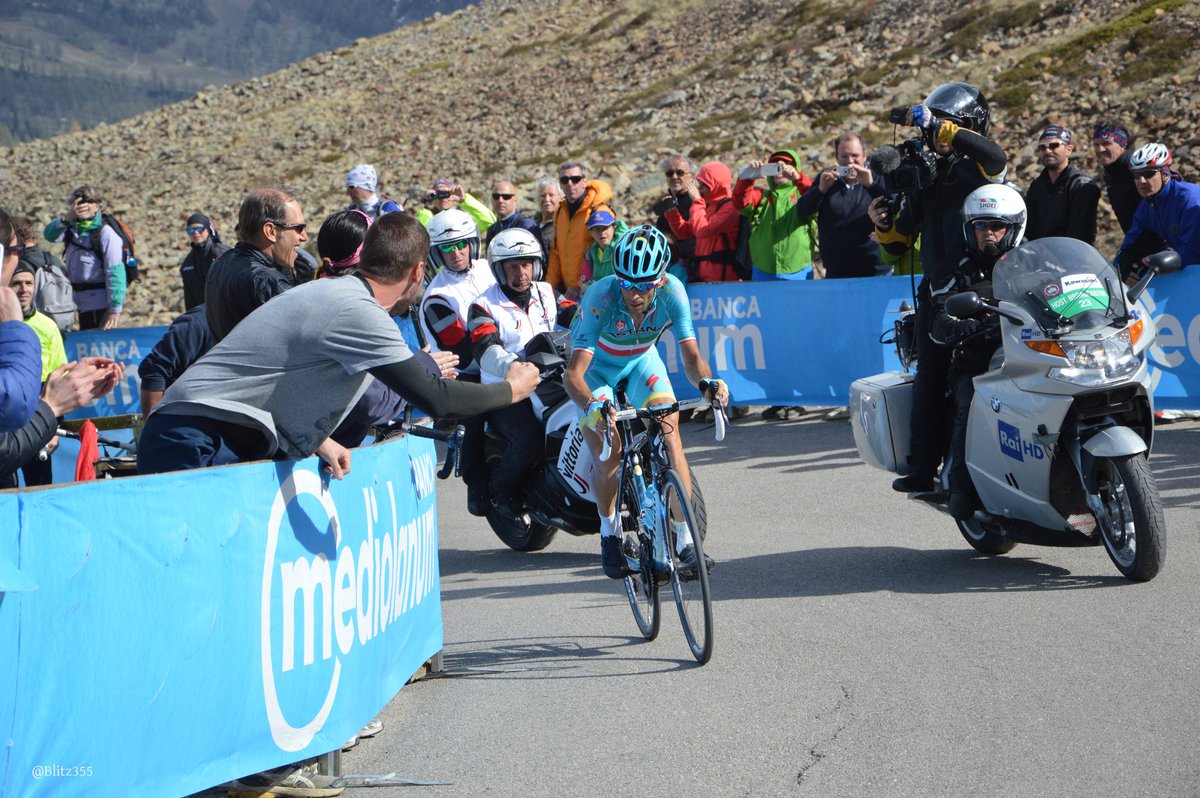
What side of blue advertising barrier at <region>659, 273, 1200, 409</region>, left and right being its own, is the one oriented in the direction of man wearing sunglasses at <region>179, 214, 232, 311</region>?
right

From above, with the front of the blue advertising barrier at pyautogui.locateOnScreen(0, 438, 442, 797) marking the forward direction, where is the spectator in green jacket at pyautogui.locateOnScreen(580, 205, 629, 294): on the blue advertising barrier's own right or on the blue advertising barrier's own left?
on the blue advertising barrier's own left

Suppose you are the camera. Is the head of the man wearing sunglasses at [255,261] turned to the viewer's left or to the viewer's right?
to the viewer's right

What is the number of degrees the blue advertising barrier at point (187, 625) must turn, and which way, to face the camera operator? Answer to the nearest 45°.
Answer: approximately 90° to its left

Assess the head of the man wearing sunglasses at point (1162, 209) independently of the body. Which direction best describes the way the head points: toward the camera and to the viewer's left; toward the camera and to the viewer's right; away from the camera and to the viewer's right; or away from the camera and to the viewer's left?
toward the camera and to the viewer's left

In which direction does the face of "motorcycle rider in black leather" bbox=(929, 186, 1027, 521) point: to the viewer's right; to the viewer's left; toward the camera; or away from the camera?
toward the camera

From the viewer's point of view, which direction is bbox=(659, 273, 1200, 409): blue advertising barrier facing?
toward the camera

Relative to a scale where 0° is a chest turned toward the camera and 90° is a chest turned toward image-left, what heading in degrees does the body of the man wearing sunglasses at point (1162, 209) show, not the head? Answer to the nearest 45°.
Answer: approximately 45°

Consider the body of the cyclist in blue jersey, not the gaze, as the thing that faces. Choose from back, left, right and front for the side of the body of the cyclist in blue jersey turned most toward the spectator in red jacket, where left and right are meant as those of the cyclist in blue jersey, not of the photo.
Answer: back

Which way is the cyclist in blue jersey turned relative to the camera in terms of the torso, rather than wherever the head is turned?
toward the camera

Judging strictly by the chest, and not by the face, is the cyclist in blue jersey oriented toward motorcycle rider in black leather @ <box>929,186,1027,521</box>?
no

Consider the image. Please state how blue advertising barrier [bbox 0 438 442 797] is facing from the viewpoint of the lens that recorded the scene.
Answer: facing the viewer and to the right of the viewer

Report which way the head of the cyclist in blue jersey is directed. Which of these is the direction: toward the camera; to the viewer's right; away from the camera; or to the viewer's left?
toward the camera
